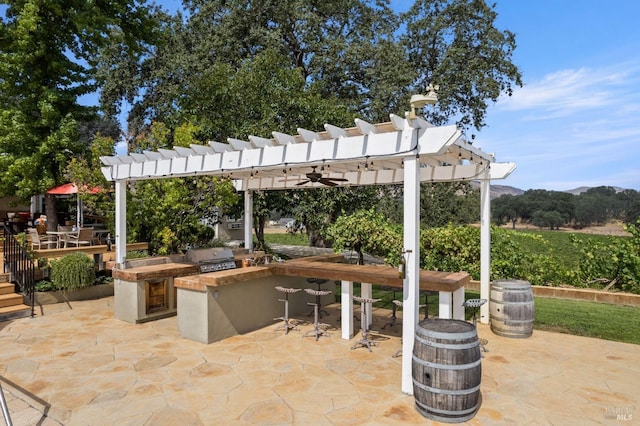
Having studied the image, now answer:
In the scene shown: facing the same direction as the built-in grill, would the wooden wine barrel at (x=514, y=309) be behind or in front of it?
in front

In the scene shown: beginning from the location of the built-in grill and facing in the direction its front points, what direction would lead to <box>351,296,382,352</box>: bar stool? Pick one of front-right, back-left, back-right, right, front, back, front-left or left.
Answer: front

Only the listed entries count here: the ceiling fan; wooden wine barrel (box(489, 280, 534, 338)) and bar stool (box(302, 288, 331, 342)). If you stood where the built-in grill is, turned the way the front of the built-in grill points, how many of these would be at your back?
0

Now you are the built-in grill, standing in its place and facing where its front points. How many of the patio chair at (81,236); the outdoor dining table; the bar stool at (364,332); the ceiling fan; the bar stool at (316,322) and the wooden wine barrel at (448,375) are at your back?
2

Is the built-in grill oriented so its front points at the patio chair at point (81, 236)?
no

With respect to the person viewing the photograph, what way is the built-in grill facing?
facing the viewer and to the right of the viewer

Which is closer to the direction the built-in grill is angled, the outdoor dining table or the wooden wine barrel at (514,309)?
the wooden wine barrel

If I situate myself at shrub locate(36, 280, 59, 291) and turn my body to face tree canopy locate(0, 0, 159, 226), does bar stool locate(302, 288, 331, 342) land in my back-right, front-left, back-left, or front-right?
back-right

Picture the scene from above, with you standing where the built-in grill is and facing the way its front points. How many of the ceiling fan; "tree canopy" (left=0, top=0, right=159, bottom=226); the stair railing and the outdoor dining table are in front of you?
1

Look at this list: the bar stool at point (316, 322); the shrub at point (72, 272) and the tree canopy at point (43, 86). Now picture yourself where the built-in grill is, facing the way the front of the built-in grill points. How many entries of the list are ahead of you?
1

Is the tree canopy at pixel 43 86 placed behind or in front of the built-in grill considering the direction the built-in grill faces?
behind
